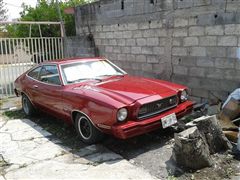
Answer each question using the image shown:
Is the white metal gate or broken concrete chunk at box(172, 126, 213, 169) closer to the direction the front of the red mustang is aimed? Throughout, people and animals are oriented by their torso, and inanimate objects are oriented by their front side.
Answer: the broken concrete chunk

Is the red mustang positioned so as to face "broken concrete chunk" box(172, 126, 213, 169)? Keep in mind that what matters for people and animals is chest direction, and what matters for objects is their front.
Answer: yes

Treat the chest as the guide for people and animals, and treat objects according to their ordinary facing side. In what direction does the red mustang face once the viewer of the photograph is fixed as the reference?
facing the viewer and to the right of the viewer

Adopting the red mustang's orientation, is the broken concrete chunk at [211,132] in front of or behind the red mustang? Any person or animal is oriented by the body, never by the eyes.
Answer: in front

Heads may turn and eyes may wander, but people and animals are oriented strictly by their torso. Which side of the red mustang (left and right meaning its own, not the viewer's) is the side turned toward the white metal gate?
back
